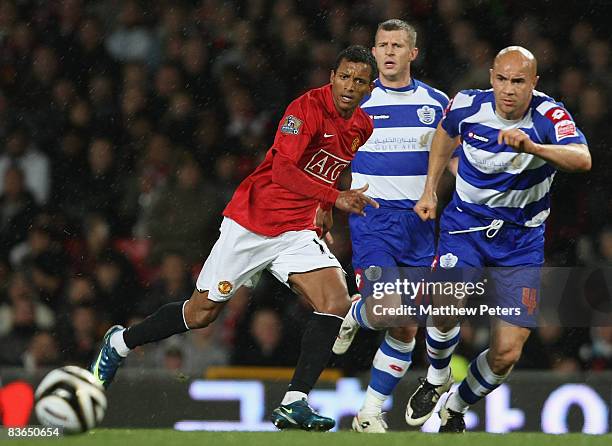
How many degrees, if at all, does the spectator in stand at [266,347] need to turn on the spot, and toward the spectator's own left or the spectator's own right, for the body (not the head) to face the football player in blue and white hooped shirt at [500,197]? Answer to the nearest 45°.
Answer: approximately 45° to the spectator's own left

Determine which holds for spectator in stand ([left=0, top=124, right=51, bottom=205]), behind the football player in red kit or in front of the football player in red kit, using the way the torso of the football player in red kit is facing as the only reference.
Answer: behind

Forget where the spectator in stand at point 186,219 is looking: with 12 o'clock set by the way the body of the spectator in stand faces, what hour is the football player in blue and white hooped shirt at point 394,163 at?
The football player in blue and white hooped shirt is roughly at 11 o'clock from the spectator in stand.
